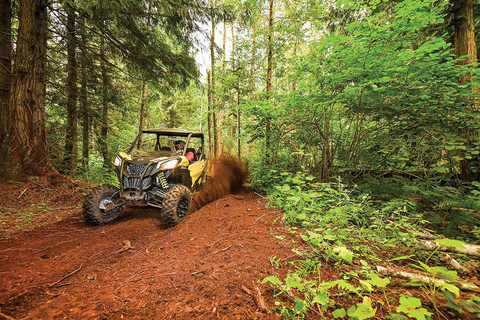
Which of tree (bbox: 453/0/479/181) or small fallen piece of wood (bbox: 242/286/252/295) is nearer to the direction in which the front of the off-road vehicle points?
the small fallen piece of wood

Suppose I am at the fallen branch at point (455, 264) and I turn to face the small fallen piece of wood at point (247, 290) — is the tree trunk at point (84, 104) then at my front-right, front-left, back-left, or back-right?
front-right

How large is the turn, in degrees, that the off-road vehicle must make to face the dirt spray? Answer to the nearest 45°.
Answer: approximately 180°

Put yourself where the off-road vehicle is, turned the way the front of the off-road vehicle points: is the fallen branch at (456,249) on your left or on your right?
on your left

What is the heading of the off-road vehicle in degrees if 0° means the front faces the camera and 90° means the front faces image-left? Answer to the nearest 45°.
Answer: approximately 45°

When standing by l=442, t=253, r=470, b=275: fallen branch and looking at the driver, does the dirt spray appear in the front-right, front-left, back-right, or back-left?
front-right

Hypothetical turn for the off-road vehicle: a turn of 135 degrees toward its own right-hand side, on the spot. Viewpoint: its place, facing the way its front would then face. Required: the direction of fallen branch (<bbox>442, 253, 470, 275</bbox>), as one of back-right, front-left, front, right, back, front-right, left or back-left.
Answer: back-right

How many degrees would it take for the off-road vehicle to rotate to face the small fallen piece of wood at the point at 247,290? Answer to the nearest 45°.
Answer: approximately 45° to its left

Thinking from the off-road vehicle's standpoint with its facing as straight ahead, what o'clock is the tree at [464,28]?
The tree is roughly at 8 o'clock from the off-road vehicle.

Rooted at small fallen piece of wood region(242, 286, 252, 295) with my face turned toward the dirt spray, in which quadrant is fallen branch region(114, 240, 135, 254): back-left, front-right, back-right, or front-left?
front-left
